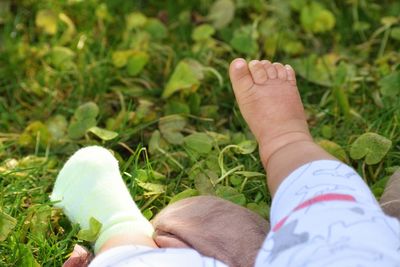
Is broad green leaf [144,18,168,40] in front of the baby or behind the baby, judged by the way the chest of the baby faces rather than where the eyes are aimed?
in front

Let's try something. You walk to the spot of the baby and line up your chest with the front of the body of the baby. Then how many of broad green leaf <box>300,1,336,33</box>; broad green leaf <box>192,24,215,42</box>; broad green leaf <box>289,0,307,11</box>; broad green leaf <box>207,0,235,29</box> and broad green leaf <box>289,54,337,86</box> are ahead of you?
5

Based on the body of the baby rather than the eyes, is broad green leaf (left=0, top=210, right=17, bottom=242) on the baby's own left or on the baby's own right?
on the baby's own left

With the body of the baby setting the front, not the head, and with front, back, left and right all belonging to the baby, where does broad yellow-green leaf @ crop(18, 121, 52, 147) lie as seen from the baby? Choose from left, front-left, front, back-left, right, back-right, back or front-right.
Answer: front-left

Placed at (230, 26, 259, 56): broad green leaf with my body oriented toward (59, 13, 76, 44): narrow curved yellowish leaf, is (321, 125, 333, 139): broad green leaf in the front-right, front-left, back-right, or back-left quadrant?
back-left

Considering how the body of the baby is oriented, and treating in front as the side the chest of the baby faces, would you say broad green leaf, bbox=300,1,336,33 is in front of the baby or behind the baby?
in front

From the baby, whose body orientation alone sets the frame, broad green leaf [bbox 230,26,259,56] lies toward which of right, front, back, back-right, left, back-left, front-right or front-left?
front

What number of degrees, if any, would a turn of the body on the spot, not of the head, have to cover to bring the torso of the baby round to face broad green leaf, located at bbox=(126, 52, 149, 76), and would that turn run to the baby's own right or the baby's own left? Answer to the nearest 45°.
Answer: approximately 45° to the baby's own left

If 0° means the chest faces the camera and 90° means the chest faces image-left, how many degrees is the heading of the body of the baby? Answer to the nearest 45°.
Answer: approximately 180°

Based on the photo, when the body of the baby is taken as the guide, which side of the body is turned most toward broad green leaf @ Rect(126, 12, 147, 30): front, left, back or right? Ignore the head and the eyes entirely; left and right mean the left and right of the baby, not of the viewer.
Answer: front

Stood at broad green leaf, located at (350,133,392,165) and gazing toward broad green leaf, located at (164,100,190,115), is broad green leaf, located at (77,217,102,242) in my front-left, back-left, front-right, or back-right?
front-left

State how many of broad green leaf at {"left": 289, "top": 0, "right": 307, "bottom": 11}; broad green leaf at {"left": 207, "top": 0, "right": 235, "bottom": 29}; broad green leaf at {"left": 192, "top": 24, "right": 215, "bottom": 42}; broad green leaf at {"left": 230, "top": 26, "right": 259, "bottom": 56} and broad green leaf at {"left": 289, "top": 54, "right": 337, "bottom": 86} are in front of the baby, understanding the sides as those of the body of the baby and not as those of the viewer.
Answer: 5

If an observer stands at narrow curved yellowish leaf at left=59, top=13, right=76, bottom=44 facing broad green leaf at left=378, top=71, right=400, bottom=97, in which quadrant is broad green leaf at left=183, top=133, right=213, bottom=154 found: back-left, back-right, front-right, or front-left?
front-right
